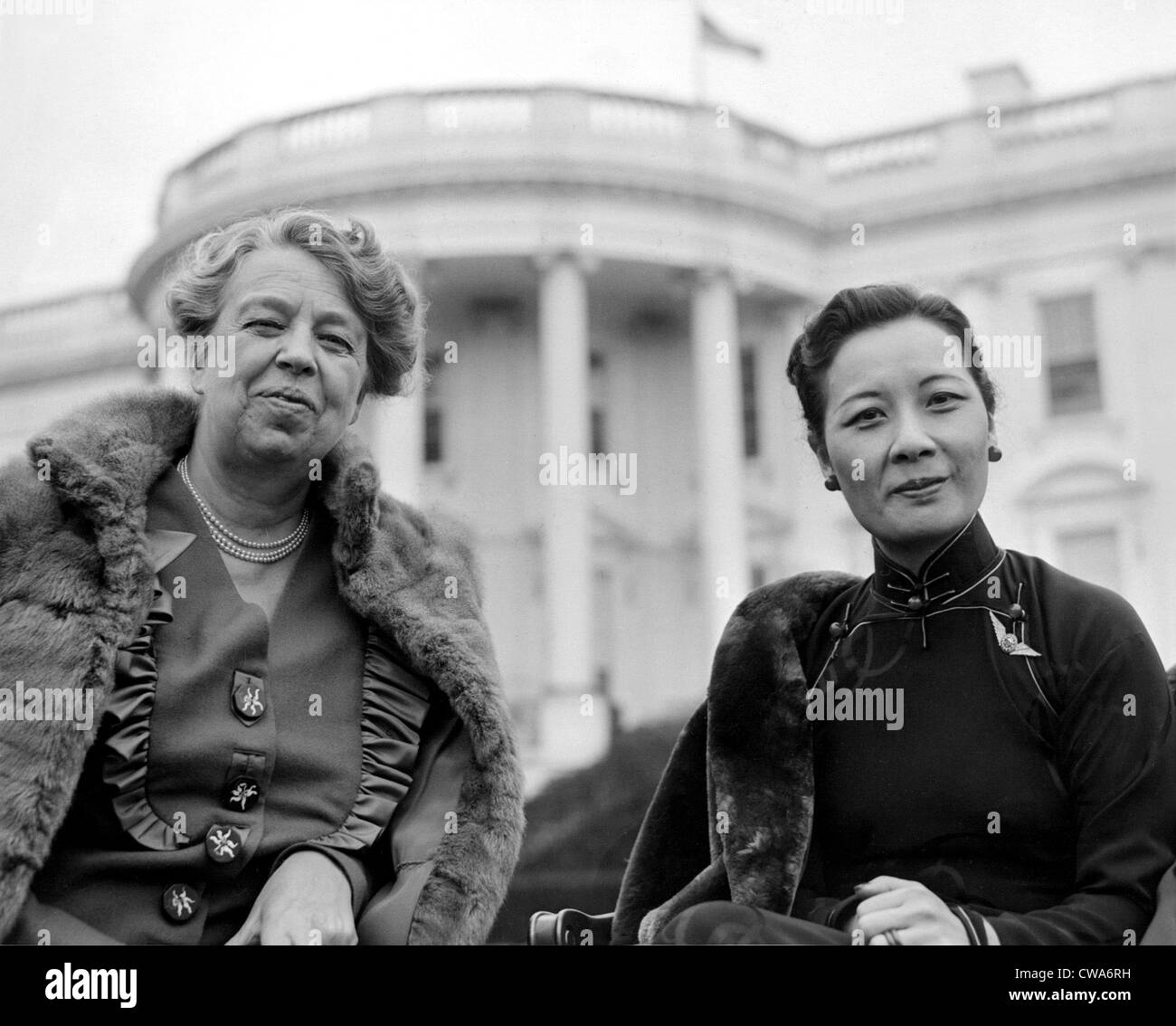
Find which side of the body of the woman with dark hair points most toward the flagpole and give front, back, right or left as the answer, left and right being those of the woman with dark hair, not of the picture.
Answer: back

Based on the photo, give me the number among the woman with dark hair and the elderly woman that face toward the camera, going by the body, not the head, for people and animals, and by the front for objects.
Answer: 2

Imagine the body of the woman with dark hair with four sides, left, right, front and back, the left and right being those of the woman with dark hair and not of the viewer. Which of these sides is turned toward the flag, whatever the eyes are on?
back

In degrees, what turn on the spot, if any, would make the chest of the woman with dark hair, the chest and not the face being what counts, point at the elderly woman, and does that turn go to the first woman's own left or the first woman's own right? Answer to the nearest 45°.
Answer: approximately 90° to the first woman's own right

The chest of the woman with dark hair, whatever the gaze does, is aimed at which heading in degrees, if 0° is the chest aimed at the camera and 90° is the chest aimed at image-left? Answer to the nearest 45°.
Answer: approximately 0°

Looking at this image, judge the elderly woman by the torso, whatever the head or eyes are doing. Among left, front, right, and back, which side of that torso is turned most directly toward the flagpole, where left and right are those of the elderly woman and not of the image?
back

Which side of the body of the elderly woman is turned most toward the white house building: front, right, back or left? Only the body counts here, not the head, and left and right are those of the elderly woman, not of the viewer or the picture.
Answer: back

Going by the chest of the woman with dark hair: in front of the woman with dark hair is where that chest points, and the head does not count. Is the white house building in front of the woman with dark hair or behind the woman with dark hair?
behind

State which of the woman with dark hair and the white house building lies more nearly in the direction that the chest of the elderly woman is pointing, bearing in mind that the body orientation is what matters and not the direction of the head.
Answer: the woman with dark hair
